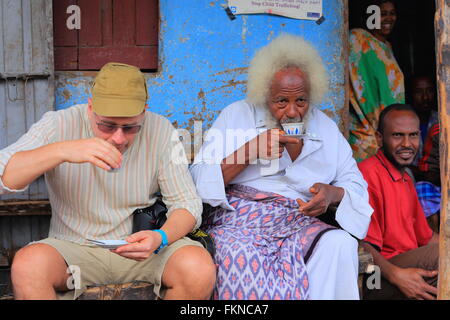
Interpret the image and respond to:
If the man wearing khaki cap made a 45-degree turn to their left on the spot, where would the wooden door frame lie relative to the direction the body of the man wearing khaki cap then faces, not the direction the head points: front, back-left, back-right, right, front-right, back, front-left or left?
front-left

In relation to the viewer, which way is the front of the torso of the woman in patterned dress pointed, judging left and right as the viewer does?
facing the viewer and to the right of the viewer

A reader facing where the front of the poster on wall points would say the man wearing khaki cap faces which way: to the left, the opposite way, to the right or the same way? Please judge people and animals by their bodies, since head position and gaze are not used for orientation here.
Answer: the same way

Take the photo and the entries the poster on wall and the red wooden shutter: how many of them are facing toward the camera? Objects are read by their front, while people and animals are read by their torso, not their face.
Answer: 2

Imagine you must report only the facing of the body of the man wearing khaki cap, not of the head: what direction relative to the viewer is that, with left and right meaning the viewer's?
facing the viewer

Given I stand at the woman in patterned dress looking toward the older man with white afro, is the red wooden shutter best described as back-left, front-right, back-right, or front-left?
front-right

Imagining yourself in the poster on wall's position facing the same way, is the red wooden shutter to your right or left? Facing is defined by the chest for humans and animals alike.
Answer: on your right

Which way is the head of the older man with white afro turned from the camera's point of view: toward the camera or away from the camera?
toward the camera

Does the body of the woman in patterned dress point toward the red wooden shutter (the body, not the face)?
no

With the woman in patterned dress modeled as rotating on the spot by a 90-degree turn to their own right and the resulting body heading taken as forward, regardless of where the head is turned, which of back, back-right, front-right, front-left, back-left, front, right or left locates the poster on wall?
front

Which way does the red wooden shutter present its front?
toward the camera

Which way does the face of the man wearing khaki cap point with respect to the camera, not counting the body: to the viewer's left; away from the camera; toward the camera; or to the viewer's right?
toward the camera

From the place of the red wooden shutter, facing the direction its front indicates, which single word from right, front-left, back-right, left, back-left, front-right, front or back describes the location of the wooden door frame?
front-left

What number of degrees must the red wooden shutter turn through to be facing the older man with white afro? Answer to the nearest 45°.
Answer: approximately 45° to its left
